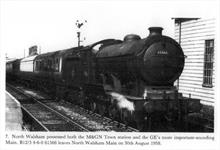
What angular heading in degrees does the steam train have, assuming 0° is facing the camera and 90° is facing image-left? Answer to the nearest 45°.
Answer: approximately 315°

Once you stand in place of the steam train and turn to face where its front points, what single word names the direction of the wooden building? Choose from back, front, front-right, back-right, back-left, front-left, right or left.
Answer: left
